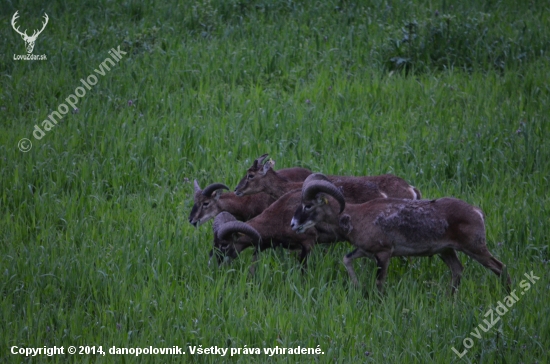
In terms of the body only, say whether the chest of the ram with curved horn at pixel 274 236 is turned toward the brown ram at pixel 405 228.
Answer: no

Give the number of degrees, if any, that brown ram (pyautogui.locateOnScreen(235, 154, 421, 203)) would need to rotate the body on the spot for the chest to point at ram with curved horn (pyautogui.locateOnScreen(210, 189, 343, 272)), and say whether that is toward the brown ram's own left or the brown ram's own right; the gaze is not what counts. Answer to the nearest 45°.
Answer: approximately 45° to the brown ram's own left

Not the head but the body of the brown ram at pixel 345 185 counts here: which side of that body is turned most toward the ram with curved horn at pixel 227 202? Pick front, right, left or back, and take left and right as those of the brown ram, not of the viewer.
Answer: front

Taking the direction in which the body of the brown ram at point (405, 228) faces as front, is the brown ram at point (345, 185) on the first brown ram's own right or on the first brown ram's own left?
on the first brown ram's own right

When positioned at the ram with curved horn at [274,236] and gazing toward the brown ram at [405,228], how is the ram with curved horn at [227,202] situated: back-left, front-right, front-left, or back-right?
back-left

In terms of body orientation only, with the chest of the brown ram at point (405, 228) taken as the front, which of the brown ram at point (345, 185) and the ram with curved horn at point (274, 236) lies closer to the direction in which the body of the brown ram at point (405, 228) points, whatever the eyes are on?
the ram with curved horn

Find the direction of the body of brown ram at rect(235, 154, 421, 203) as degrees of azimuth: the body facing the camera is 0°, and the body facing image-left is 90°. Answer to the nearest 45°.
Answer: approximately 90°

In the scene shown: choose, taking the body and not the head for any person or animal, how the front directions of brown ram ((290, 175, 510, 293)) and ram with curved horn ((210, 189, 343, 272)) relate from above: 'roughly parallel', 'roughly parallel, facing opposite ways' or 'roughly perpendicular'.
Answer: roughly parallel

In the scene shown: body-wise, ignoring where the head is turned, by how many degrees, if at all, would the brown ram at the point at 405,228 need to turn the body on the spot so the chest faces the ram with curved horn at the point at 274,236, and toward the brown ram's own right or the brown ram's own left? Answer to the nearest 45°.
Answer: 0° — it already faces it

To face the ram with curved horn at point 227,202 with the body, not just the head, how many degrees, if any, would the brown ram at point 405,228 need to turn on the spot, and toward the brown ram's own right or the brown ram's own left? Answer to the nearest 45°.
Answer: approximately 45° to the brown ram's own right

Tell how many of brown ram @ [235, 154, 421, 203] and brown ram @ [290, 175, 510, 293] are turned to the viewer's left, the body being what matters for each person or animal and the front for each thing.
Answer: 2

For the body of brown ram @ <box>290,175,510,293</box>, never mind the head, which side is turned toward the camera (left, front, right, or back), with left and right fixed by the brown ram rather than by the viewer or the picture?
left

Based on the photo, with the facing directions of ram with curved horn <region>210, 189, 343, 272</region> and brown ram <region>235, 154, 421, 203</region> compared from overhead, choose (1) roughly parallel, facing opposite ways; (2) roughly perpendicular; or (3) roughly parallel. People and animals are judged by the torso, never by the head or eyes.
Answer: roughly parallel

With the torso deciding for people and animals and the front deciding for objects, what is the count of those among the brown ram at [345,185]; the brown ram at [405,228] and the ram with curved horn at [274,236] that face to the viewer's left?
3

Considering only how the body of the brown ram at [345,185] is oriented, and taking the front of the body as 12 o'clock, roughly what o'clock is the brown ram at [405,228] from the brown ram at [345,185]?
the brown ram at [405,228] is roughly at 8 o'clock from the brown ram at [345,185].

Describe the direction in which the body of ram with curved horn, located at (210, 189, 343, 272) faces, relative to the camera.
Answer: to the viewer's left

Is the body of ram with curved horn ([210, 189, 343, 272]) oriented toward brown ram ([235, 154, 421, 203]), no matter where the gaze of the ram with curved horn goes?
no
